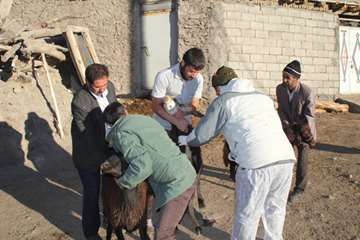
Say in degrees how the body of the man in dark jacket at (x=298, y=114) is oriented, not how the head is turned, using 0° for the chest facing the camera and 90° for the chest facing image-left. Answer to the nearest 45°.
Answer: approximately 45°

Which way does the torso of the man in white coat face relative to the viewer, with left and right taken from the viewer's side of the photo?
facing away from the viewer and to the left of the viewer

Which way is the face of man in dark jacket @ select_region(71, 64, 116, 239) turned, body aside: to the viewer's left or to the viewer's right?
to the viewer's right

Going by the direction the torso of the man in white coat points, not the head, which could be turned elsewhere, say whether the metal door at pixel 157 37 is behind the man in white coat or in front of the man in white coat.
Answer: in front

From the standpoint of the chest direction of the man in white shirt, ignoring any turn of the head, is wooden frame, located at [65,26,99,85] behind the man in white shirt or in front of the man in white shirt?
behind

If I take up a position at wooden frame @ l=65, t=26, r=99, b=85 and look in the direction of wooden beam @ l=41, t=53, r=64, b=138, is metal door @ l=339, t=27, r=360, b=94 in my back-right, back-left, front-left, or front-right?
back-left

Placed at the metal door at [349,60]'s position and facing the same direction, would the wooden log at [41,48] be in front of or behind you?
in front

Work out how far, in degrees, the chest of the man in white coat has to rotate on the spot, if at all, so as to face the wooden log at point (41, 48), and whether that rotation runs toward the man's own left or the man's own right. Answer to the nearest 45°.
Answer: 0° — they already face it

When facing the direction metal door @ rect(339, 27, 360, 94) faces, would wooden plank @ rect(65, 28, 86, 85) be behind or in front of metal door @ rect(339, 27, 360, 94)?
in front

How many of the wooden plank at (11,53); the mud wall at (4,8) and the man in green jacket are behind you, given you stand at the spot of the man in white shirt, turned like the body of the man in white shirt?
2

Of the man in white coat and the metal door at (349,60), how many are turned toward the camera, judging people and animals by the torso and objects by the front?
1
